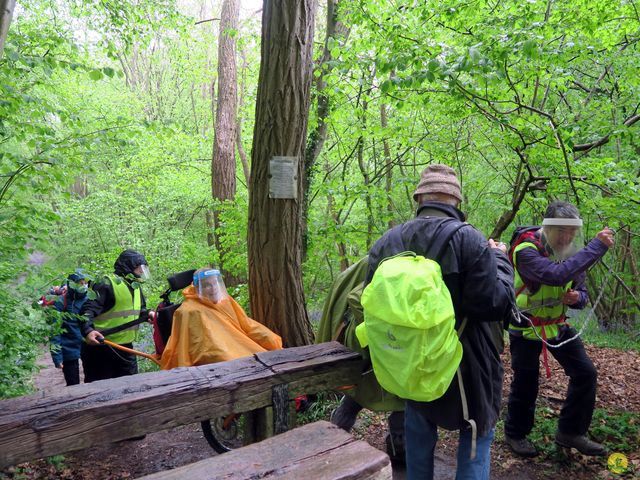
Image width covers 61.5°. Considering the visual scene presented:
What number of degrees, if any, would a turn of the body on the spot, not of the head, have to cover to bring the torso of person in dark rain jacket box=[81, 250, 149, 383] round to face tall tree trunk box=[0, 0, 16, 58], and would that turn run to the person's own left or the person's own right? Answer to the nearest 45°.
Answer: approximately 135° to the person's own left

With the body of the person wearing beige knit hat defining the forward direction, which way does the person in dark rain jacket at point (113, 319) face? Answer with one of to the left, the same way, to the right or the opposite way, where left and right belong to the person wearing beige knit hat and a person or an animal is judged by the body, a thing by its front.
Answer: to the right

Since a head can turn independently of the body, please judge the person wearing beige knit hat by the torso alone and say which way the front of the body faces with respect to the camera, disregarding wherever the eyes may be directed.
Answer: away from the camera

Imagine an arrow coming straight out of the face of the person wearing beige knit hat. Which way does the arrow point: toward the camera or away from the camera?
away from the camera

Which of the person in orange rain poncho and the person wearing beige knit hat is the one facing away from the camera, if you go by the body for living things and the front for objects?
the person wearing beige knit hat

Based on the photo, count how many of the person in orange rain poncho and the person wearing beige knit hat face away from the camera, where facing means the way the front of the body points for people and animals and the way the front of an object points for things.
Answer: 1

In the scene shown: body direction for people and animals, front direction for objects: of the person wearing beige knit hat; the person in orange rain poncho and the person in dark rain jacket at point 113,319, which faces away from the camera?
the person wearing beige knit hat

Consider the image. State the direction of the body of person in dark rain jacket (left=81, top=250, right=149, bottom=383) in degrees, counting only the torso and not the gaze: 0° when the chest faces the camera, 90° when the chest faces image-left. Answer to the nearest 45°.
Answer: approximately 315°

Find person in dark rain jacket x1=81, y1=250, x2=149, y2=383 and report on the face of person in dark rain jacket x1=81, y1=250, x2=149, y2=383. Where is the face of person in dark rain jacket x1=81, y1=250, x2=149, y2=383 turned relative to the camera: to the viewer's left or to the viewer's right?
to the viewer's right
